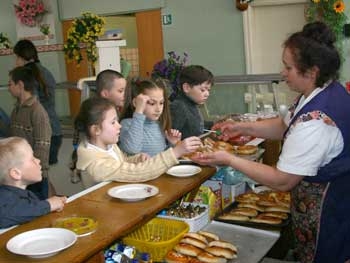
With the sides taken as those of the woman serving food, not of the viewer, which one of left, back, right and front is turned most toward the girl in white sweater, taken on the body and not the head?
front

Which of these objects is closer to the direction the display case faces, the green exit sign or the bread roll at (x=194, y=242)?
the bread roll

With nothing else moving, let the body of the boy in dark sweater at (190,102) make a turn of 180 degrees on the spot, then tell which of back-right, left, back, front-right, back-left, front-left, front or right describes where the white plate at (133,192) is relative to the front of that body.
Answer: back-left

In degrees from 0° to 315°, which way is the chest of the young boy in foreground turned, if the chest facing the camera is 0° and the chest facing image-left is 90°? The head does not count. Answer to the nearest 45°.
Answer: approximately 270°

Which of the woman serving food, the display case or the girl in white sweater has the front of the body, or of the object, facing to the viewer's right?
the girl in white sweater

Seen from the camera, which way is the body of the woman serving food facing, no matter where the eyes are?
to the viewer's left

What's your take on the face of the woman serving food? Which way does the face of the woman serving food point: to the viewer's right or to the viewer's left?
to the viewer's left

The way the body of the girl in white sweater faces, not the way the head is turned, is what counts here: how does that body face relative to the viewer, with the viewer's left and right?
facing to the right of the viewer

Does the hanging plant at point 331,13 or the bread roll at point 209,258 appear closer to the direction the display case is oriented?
the bread roll

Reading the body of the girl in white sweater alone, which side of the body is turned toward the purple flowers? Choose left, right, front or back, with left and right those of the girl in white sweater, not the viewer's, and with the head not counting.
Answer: left

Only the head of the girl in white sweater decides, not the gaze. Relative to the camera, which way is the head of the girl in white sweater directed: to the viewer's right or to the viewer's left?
to the viewer's right

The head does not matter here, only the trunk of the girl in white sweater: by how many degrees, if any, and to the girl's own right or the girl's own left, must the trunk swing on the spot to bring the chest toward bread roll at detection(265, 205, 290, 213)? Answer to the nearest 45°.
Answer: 0° — they already face it
